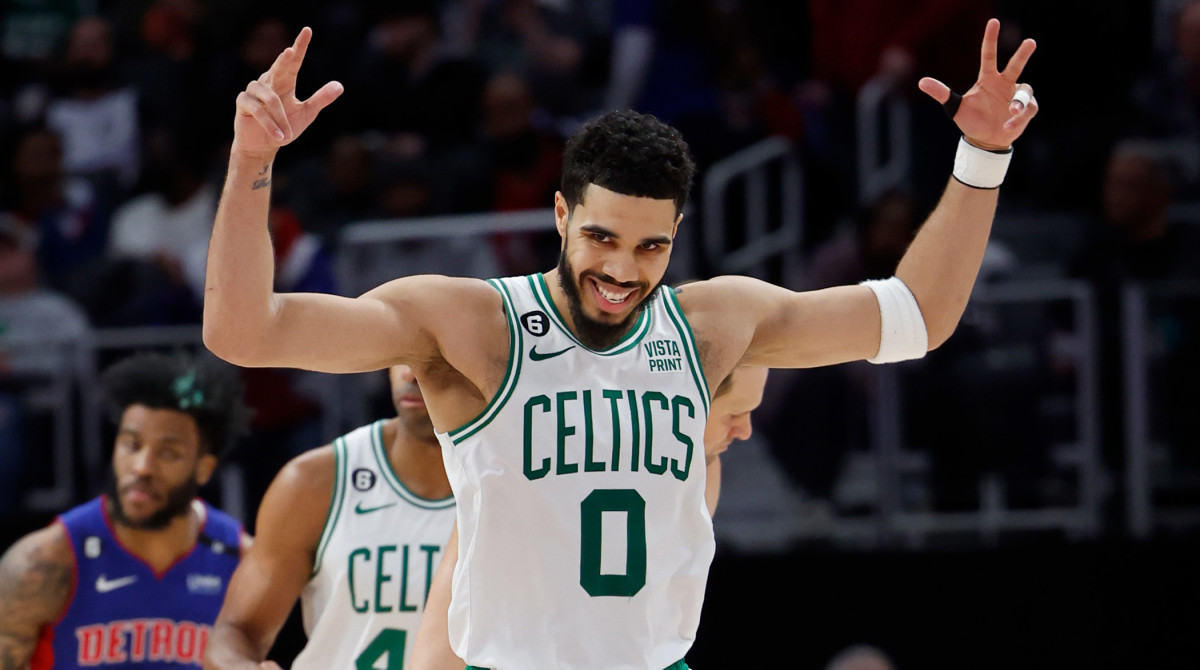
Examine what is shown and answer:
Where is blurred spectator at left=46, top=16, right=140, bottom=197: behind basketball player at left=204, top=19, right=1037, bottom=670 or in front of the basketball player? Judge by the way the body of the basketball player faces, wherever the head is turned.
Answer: behind

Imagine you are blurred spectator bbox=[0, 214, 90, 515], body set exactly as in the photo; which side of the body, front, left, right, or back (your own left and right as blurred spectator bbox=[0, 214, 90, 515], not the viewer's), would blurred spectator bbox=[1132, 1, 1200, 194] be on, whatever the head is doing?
left

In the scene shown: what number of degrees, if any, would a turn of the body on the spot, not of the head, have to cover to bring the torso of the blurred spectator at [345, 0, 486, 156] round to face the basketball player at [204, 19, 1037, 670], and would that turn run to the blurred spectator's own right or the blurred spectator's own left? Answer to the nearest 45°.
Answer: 0° — they already face them

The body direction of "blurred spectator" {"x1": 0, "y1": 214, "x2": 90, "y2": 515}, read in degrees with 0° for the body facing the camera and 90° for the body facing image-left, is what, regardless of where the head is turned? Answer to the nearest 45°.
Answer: approximately 0°

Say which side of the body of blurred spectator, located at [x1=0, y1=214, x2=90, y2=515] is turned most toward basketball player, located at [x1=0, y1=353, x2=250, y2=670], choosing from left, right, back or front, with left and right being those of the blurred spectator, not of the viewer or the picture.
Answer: front

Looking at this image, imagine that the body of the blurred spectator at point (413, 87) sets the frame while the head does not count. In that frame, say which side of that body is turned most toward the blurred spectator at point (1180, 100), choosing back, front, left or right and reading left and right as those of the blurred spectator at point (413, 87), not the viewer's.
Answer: left

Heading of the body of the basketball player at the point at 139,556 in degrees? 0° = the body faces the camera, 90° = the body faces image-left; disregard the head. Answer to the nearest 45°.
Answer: approximately 0°

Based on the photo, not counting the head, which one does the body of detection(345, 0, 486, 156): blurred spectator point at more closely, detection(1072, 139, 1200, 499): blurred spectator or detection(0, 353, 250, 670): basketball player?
the basketball player

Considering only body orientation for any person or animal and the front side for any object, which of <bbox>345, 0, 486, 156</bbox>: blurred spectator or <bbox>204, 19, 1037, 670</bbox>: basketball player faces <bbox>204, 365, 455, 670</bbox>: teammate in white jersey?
the blurred spectator
